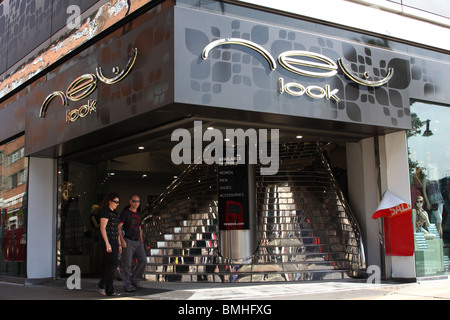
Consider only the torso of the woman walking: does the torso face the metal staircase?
no

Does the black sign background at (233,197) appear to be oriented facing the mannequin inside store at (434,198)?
no

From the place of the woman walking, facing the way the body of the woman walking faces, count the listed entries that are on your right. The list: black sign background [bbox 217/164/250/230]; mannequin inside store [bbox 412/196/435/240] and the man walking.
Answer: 0

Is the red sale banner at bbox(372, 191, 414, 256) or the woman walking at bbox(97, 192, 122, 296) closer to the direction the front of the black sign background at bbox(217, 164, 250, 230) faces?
the woman walking

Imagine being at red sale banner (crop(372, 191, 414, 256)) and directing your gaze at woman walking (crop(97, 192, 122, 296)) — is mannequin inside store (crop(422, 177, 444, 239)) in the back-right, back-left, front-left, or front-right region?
back-right

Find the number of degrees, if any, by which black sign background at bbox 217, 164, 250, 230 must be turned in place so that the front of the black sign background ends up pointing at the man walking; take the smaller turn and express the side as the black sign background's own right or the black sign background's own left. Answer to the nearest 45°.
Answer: approximately 45° to the black sign background's own right

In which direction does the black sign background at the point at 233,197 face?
toward the camera

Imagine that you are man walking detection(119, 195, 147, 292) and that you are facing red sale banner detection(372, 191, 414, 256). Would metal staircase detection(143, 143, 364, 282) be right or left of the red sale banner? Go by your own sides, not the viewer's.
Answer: left

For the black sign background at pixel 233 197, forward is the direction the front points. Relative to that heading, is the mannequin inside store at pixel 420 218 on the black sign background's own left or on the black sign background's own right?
on the black sign background's own left

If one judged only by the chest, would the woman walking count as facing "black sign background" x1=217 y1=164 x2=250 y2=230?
no

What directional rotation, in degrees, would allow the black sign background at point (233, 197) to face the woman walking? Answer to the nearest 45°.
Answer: approximately 45° to its right

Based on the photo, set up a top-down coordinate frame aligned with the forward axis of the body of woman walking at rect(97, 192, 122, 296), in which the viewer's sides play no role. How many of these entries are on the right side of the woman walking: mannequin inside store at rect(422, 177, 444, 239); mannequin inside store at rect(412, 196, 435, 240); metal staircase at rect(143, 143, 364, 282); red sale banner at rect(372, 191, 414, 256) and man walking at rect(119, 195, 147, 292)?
0

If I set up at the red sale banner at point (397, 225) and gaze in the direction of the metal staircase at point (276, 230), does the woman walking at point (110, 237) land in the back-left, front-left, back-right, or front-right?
front-left

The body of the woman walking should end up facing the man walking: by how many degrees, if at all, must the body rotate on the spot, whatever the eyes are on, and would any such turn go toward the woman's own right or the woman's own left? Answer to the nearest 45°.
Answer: approximately 90° to the woman's own left
